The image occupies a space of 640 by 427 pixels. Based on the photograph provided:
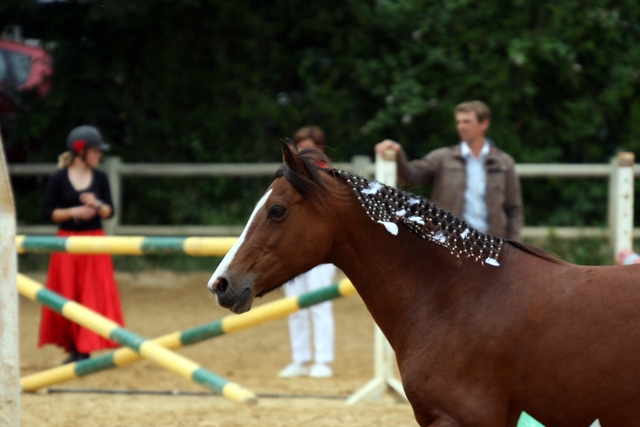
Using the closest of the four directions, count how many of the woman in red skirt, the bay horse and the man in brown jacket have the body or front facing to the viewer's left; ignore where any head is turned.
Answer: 1

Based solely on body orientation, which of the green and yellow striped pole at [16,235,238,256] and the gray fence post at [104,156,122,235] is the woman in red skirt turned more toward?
the green and yellow striped pole

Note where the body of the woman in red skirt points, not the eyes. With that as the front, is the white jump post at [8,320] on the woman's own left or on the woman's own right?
on the woman's own right

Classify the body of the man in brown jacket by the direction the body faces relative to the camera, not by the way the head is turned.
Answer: toward the camera

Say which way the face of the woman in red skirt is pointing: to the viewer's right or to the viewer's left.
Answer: to the viewer's right

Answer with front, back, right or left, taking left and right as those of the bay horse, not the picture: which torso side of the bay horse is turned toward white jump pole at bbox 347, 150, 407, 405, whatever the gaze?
right

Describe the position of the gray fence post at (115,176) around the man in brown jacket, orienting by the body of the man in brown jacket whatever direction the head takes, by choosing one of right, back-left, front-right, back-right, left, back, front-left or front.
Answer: back-right

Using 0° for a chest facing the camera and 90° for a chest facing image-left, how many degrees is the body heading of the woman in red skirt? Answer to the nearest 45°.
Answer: approximately 315°

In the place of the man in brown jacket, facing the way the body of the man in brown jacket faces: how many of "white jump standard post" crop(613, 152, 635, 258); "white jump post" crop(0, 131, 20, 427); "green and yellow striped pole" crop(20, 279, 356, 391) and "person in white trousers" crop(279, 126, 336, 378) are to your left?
1

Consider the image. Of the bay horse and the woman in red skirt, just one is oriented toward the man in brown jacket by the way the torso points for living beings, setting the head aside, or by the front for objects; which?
the woman in red skirt

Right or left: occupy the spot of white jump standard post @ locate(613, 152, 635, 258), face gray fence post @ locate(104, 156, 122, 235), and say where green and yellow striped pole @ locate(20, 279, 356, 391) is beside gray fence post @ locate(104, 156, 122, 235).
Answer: left

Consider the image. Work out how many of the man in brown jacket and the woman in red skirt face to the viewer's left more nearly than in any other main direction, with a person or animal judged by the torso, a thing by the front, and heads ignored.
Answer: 0

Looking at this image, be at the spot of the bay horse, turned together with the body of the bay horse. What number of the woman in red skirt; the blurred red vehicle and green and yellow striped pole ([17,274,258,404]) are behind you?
0

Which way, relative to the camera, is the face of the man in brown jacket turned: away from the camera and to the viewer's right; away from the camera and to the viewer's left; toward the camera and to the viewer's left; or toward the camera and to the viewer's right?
toward the camera and to the viewer's left

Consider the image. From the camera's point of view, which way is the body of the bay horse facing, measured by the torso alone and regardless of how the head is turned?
to the viewer's left

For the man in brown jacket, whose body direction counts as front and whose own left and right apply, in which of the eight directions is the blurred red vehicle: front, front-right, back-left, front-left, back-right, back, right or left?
back-right

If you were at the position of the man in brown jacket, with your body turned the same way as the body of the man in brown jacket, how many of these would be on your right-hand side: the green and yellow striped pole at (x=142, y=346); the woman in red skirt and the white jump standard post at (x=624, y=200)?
2

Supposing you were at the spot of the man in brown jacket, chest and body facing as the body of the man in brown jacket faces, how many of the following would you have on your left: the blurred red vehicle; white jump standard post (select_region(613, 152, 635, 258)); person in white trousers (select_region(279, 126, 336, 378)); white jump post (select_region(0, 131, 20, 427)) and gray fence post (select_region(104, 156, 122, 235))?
1
